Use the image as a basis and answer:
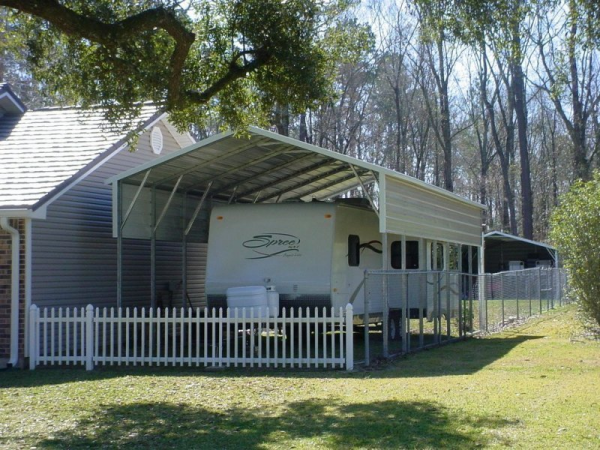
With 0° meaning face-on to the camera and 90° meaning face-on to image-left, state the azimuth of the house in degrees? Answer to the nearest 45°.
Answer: approximately 45°

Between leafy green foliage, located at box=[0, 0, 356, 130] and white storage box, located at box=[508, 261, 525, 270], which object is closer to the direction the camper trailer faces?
the leafy green foliage

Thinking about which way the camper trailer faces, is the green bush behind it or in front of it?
behind

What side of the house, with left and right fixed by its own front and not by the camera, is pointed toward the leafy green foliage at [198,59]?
left

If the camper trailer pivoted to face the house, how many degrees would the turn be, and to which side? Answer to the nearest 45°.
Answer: approximately 45° to its right

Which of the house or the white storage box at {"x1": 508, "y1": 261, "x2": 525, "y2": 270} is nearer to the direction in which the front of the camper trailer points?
the house

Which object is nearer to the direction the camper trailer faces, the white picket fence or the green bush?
the white picket fence

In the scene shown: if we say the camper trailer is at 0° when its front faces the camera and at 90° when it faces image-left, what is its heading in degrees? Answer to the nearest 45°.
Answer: approximately 45°

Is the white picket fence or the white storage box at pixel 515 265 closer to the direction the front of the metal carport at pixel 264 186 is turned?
the white picket fence
